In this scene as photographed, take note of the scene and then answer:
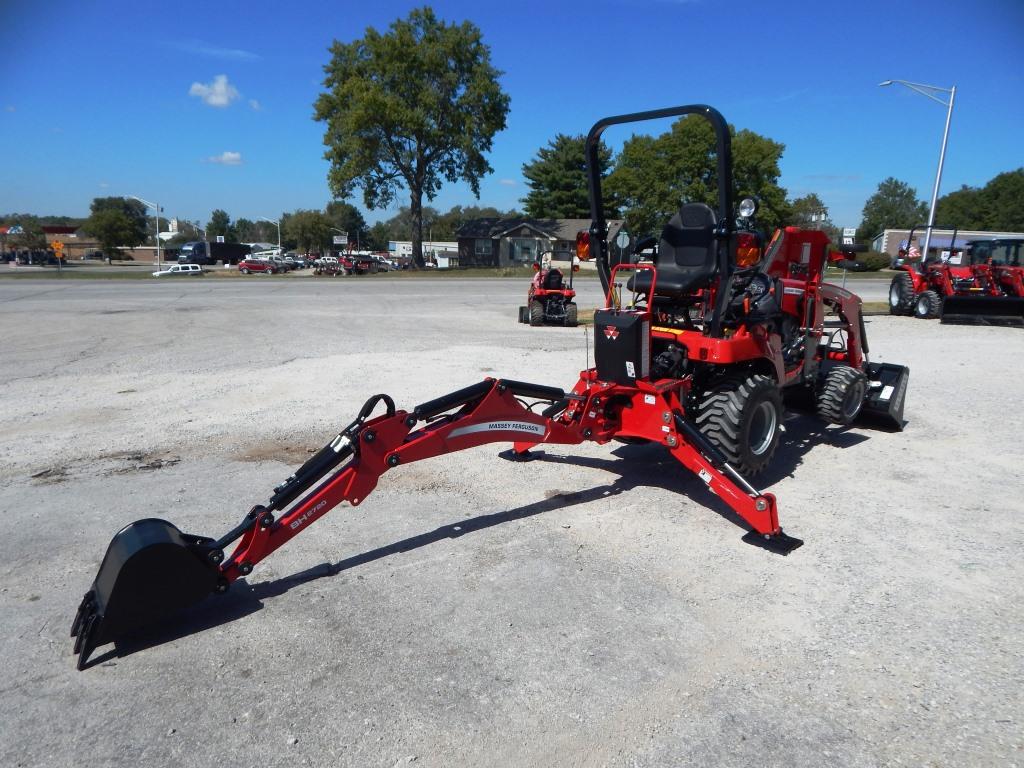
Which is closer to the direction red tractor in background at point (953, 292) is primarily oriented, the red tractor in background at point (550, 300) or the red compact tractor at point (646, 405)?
the red compact tractor

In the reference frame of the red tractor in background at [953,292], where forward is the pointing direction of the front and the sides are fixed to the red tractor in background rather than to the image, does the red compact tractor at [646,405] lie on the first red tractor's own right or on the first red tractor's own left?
on the first red tractor's own right

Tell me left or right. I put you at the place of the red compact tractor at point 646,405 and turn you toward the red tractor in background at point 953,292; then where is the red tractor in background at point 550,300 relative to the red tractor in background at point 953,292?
left

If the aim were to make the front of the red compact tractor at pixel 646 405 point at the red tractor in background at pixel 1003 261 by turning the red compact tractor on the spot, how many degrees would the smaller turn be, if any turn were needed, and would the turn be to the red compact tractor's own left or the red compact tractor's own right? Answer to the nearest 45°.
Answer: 0° — it already faces it

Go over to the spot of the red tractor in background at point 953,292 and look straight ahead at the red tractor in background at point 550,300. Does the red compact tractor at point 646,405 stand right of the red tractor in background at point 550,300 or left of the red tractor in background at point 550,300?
left

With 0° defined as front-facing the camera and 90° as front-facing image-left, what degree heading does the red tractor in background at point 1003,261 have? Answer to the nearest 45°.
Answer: approximately 315°

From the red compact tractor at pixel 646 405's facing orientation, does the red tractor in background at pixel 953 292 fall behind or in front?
in front

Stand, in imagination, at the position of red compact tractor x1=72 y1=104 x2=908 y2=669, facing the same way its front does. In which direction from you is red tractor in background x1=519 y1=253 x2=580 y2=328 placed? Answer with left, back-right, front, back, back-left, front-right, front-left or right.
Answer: front-left

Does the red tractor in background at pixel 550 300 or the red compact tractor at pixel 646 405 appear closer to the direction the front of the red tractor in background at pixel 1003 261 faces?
the red compact tractor
